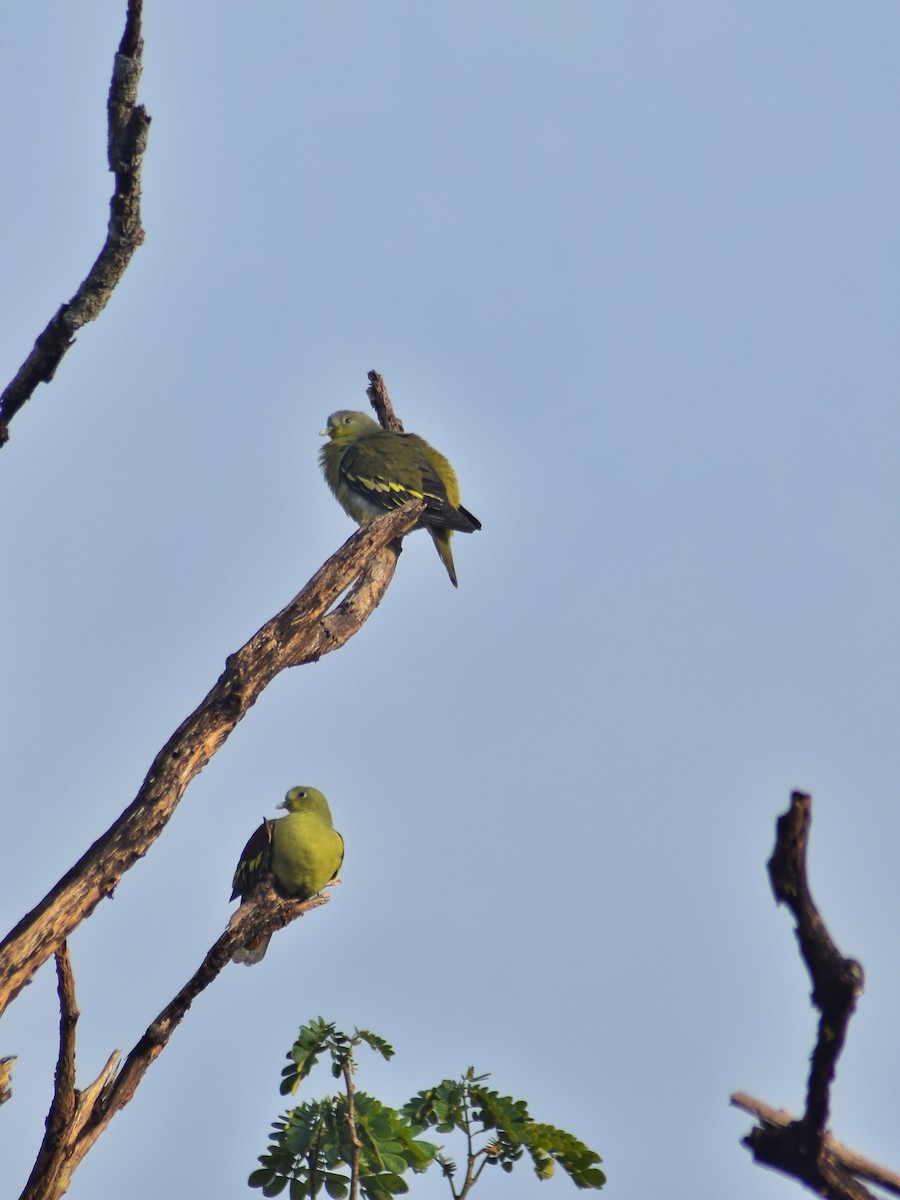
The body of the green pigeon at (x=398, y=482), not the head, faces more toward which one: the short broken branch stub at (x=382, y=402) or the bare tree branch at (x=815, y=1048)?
the short broken branch stub

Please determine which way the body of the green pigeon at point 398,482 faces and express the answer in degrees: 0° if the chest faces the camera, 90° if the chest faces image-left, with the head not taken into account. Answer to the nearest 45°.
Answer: approximately 90°

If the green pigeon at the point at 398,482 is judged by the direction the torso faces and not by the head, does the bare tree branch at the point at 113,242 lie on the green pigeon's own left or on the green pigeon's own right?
on the green pigeon's own left
